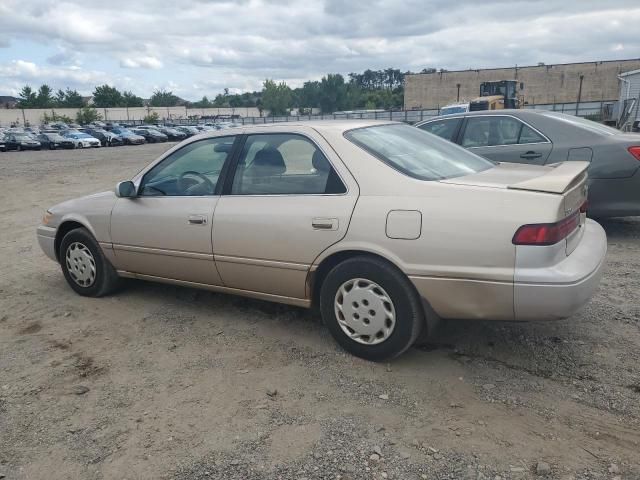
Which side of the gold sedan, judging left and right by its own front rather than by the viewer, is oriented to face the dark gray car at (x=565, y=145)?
right

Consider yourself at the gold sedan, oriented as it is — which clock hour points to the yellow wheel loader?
The yellow wheel loader is roughly at 2 o'clock from the gold sedan.

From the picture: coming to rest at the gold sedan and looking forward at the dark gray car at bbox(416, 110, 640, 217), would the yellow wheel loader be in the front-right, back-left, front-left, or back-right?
front-left

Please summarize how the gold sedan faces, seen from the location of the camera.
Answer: facing away from the viewer and to the left of the viewer
